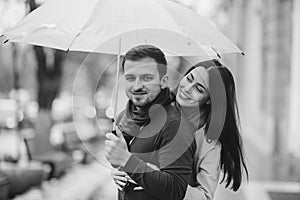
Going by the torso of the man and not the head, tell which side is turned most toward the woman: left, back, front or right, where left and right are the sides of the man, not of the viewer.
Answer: back

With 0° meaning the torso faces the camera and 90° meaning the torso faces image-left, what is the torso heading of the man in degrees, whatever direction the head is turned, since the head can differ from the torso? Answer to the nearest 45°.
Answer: approximately 45°
